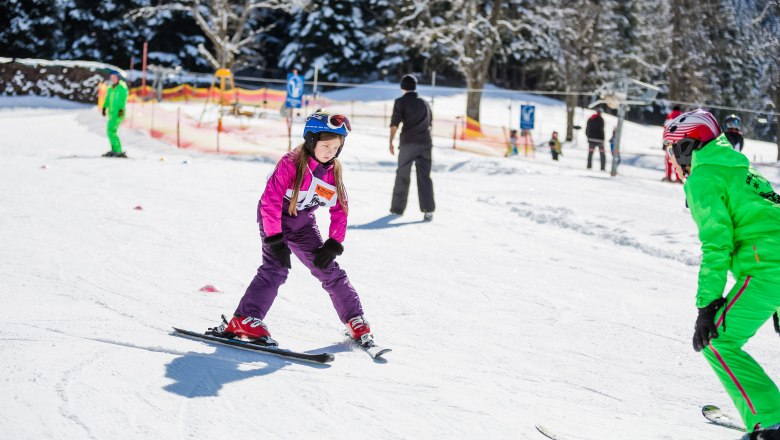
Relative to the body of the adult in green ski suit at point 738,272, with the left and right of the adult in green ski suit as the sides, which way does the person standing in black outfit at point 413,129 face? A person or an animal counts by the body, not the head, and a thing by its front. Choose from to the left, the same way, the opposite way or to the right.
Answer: to the right

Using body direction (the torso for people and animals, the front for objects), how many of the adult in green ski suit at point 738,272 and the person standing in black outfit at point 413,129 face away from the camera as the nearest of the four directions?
1

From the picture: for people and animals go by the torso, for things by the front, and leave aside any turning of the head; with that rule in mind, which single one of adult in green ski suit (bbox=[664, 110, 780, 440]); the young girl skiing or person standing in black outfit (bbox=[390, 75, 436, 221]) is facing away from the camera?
the person standing in black outfit

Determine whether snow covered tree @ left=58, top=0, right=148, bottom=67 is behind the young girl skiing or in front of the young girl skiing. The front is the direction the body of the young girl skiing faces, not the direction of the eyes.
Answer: behind

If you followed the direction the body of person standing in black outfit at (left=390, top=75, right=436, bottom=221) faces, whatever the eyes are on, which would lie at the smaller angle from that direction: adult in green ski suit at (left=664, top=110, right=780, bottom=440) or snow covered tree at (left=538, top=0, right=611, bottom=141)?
the snow covered tree

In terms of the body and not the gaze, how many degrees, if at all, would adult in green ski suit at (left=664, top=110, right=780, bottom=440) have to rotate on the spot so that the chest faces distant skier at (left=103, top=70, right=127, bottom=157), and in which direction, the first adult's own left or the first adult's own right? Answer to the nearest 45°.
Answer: approximately 45° to the first adult's own right

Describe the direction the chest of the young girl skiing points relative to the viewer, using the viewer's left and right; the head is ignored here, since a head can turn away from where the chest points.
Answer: facing the viewer and to the right of the viewer

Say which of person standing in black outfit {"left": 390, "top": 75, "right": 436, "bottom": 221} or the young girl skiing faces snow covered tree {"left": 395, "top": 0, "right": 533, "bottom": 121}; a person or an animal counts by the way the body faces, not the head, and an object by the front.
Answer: the person standing in black outfit

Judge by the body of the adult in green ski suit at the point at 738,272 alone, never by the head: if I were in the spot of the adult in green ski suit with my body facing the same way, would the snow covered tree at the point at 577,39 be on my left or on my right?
on my right

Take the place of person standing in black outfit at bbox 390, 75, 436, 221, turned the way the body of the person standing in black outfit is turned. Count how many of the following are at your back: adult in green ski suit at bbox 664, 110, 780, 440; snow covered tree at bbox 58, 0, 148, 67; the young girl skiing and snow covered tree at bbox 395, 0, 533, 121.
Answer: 2

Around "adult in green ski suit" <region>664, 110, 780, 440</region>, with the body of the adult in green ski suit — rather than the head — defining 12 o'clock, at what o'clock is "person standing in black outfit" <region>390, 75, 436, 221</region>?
The person standing in black outfit is roughly at 2 o'clock from the adult in green ski suit.

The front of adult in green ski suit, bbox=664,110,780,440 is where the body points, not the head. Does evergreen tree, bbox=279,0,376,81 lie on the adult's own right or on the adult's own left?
on the adult's own right

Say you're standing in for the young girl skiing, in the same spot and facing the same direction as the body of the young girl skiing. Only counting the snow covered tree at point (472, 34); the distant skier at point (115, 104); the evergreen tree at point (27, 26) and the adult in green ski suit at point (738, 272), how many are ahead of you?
1

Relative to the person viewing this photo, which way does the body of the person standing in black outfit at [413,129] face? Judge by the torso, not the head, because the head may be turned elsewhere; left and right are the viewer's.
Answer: facing away from the viewer

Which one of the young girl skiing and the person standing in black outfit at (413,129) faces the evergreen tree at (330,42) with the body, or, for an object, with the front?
the person standing in black outfit
